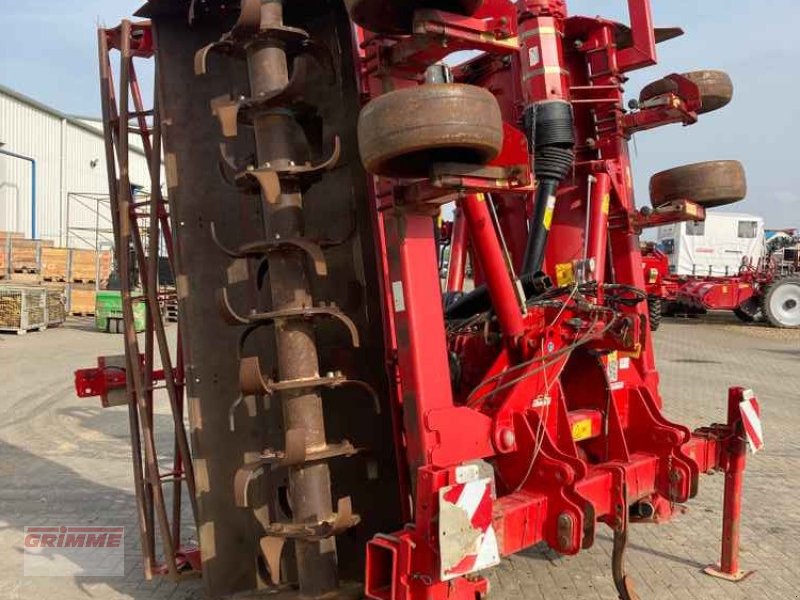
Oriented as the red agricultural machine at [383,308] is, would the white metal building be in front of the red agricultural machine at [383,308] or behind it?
behind

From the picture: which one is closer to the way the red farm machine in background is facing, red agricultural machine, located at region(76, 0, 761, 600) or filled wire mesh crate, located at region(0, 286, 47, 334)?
the filled wire mesh crate

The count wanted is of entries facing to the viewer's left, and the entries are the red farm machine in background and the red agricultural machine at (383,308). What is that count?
1

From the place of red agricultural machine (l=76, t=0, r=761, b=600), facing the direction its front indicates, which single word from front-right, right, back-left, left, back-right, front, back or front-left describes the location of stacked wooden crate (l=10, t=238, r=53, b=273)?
back

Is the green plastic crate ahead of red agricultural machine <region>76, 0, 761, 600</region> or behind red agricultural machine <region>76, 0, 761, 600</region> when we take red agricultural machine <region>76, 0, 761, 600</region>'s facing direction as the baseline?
behind

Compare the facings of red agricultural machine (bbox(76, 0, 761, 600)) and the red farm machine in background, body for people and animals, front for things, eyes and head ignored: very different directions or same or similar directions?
very different directions

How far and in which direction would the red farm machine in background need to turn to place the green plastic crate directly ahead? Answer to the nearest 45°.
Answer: approximately 45° to its left

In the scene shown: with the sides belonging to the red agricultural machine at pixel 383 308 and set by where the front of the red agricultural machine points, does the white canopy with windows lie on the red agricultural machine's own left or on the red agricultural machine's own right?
on the red agricultural machine's own left

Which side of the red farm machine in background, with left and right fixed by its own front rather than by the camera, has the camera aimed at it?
left

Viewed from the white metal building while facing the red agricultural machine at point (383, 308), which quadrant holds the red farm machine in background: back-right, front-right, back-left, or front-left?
front-left
